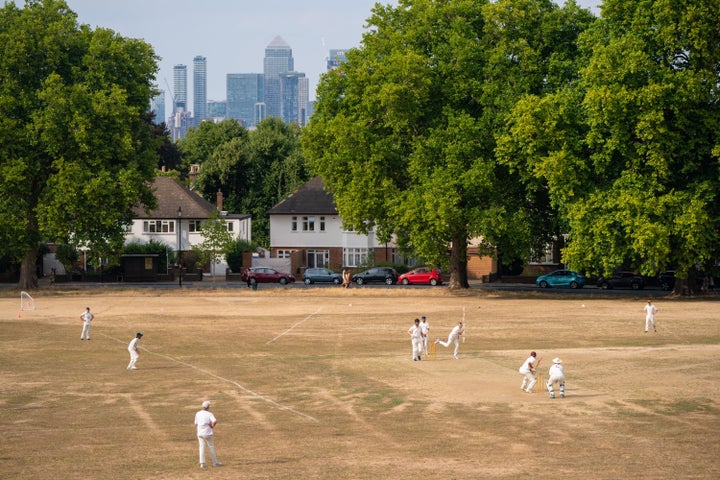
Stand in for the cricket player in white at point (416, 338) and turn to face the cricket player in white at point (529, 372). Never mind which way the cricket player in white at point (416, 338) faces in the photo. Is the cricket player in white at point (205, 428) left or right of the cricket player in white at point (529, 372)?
right

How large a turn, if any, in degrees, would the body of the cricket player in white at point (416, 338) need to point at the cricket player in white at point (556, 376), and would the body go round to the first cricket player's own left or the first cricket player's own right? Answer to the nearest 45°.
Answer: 0° — they already face them

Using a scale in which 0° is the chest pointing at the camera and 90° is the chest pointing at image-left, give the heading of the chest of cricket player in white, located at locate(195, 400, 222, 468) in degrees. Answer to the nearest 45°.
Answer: approximately 225°

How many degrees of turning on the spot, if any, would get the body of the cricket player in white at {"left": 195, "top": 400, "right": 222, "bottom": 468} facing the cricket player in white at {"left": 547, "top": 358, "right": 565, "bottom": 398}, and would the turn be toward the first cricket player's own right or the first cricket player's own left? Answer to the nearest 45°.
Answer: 0° — they already face them

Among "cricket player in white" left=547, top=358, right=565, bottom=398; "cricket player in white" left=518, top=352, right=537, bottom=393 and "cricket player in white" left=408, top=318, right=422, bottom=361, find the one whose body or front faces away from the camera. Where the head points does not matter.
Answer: "cricket player in white" left=547, top=358, right=565, bottom=398

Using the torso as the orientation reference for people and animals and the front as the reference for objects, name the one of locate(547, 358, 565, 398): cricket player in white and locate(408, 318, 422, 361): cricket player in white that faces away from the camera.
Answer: locate(547, 358, 565, 398): cricket player in white

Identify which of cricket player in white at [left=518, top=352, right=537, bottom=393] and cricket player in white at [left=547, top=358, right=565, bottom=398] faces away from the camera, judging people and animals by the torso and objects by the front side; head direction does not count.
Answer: cricket player in white at [left=547, top=358, right=565, bottom=398]

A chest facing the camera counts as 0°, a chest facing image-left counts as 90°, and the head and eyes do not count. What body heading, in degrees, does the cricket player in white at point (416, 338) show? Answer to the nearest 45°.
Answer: approximately 315°

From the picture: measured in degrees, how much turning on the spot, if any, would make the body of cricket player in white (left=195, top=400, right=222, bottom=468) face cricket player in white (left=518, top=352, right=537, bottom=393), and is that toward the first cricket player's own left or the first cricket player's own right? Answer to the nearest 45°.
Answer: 0° — they already face them

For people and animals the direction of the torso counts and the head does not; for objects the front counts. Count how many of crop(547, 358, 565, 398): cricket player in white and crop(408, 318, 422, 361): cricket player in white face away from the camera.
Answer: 1
